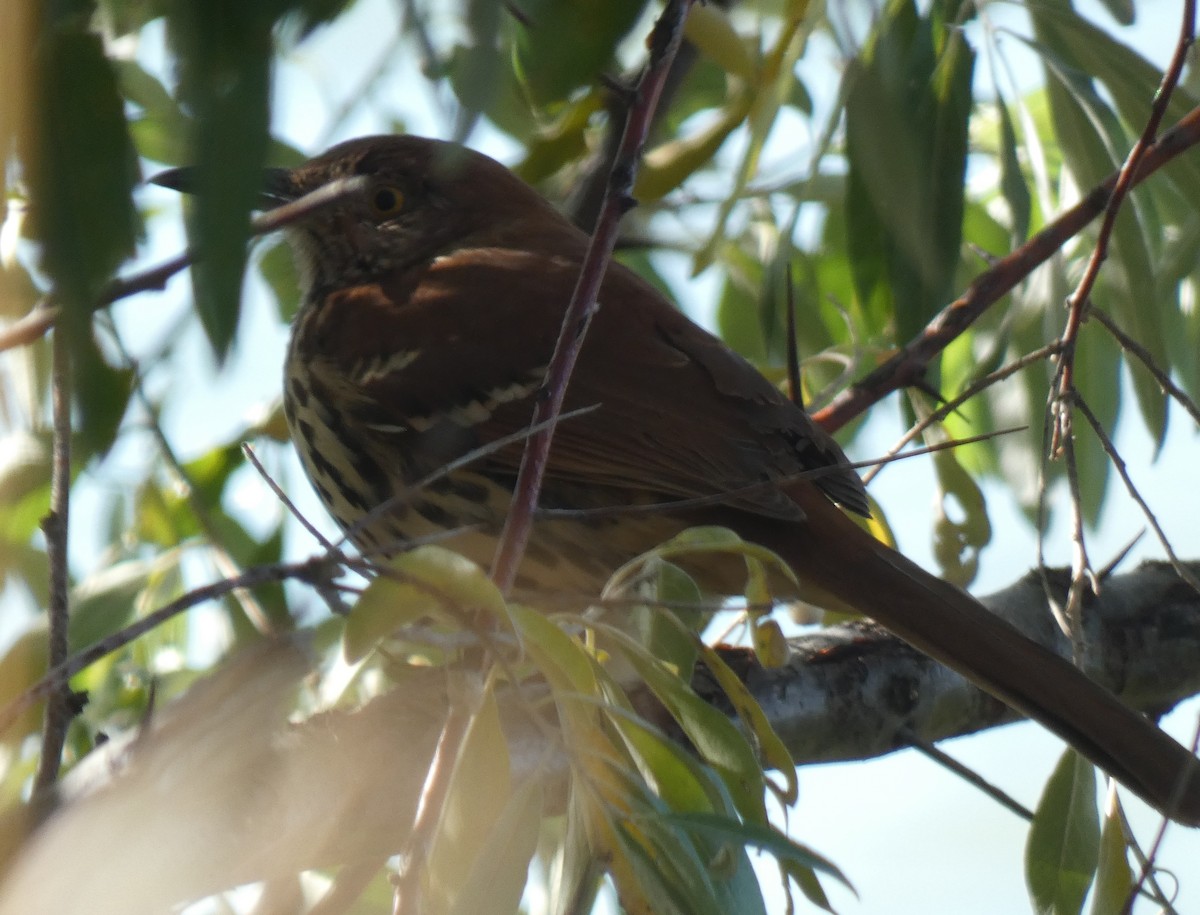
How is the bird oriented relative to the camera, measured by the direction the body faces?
to the viewer's left

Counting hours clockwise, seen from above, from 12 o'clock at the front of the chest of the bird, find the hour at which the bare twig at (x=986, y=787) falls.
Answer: The bare twig is roughly at 7 o'clock from the bird.

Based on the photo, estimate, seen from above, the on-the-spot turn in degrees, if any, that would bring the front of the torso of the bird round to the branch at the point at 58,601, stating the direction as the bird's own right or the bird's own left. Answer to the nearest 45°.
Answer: approximately 45° to the bird's own left

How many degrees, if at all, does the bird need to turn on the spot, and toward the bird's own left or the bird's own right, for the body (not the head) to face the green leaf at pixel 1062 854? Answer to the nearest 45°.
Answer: approximately 135° to the bird's own left

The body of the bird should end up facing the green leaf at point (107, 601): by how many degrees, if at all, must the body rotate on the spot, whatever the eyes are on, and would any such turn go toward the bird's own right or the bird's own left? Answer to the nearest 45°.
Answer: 0° — it already faces it

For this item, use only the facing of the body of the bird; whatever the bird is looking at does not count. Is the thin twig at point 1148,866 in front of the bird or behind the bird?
behind

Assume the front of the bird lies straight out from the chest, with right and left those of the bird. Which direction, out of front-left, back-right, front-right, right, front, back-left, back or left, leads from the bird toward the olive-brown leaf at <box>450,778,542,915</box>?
left
